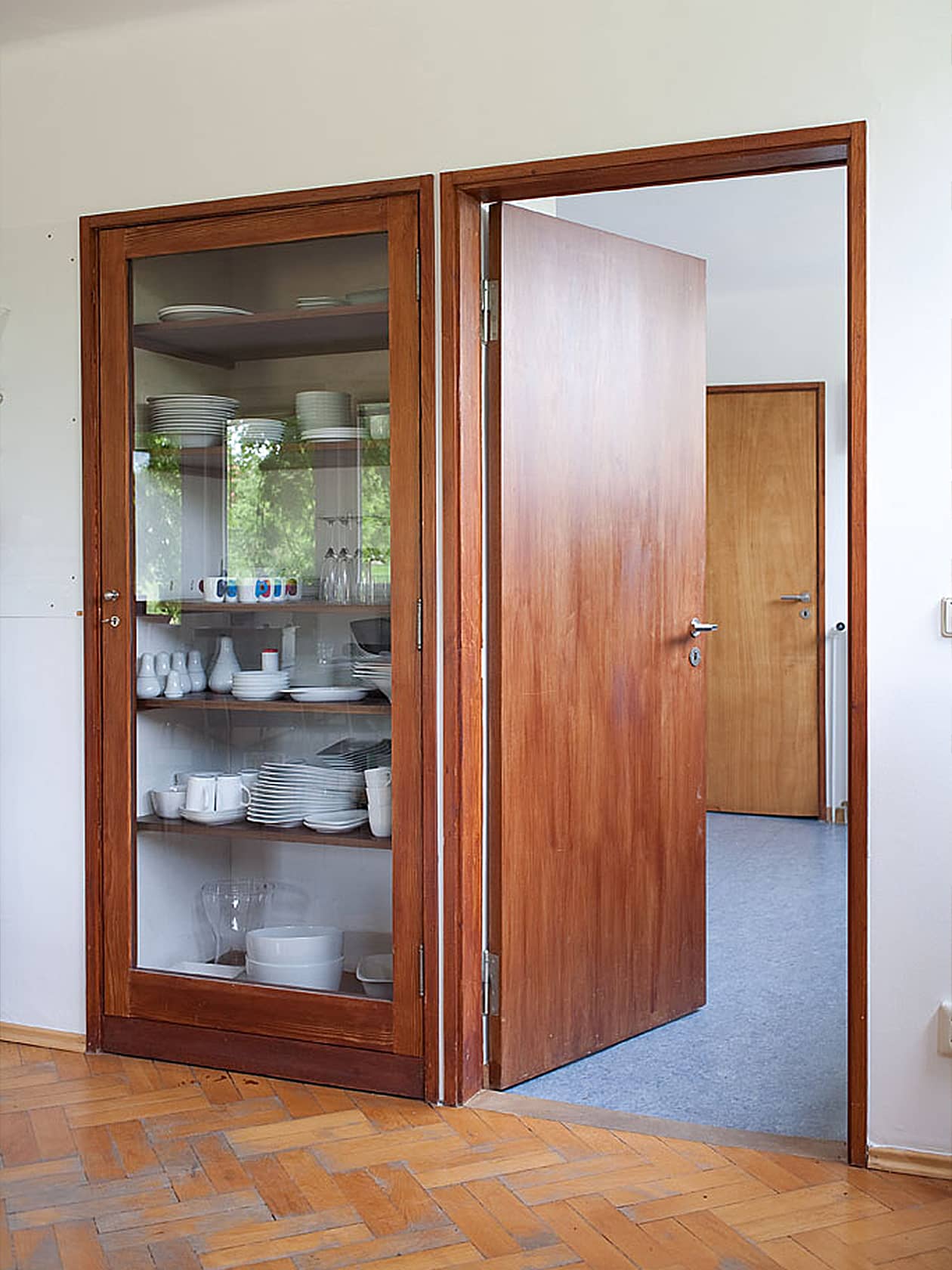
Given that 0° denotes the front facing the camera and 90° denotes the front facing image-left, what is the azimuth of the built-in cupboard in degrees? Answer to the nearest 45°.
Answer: approximately 45°

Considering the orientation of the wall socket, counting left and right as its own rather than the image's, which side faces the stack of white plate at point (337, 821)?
right

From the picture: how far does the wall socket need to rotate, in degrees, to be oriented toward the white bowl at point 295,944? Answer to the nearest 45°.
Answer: approximately 90° to its right

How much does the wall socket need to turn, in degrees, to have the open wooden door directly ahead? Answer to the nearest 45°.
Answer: approximately 135° to its right

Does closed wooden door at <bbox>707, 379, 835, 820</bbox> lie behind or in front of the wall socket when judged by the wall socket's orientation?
behind

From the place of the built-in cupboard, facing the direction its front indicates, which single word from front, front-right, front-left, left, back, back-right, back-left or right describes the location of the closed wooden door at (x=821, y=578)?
back

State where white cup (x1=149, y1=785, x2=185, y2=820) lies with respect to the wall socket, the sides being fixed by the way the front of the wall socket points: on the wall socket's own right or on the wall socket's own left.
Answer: on the wall socket's own right

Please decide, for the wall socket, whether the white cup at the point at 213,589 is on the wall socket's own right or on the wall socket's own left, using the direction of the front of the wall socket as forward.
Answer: on the wall socket's own right

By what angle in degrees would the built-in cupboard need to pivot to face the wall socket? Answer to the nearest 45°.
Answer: approximately 90° to its left
